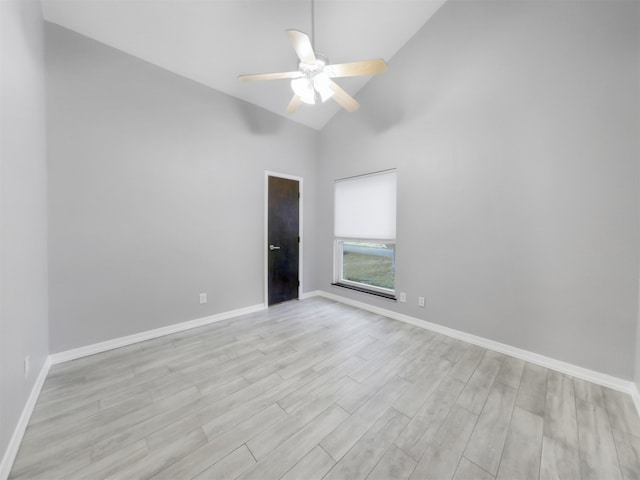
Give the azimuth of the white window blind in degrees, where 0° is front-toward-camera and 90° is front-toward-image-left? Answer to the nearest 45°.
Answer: approximately 45°

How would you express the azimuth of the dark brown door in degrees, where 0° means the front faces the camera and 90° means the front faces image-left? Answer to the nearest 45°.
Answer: approximately 315°

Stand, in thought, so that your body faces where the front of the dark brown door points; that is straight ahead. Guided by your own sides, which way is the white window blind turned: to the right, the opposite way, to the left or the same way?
to the right

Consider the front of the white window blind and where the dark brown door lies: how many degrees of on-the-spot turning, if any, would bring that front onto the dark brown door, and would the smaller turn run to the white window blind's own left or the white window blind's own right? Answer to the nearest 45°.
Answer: approximately 45° to the white window blind's own right

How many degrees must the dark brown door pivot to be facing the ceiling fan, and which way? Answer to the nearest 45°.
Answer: approximately 45° to its right

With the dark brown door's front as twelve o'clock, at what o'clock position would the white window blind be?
The white window blind is roughly at 11 o'clock from the dark brown door.

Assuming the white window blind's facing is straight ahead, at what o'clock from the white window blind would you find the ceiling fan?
The ceiling fan is roughly at 11 o'clock from the white window blind.
